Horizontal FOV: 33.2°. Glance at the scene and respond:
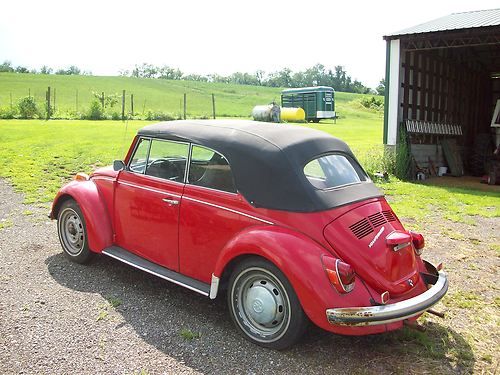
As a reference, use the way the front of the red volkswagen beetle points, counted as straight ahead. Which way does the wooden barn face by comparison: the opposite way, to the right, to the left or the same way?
to the left

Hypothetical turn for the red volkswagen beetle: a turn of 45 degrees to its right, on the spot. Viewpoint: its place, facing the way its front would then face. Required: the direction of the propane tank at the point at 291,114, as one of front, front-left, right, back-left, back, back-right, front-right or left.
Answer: front

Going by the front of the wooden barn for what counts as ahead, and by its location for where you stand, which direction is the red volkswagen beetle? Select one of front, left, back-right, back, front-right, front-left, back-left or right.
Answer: front-left

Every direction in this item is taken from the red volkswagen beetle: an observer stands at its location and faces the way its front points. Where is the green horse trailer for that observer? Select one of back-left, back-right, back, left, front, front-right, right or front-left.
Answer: front-right

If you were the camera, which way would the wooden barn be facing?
facing the viewer and to the left of the viewer

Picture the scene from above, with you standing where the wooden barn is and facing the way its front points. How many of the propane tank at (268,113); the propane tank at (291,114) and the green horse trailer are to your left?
0

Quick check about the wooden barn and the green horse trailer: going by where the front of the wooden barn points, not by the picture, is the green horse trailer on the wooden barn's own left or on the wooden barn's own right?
on the wooden barn's own right

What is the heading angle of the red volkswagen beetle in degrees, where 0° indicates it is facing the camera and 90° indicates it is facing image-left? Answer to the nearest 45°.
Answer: approximately 135°

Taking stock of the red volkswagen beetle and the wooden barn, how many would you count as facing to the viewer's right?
0
